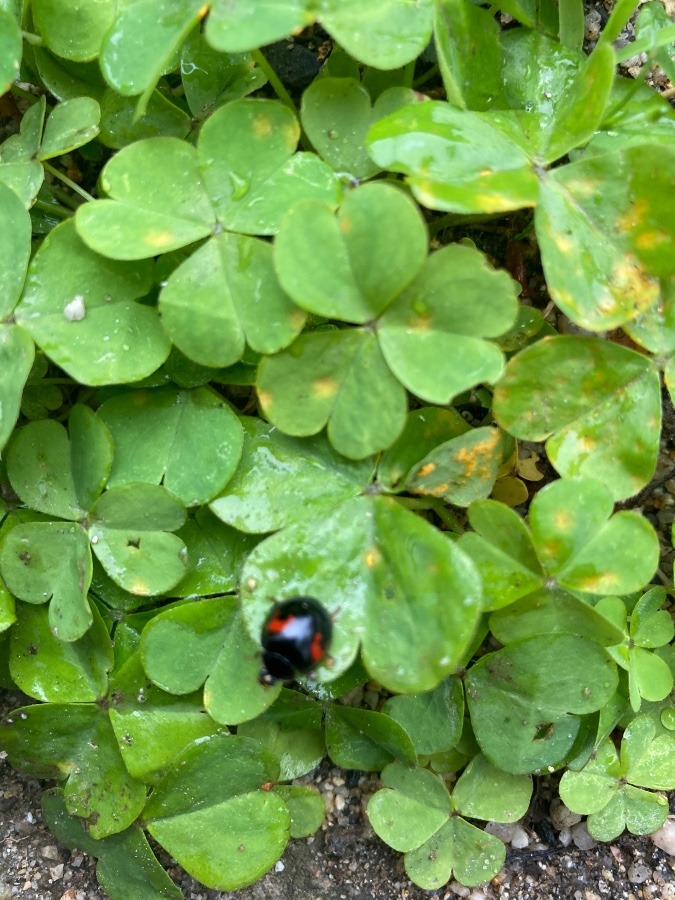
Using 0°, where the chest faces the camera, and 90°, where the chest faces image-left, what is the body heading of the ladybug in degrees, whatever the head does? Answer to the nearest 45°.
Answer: approximately 45°

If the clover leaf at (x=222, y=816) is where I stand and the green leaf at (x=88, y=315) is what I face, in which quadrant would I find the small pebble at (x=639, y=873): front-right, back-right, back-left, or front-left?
back-right
